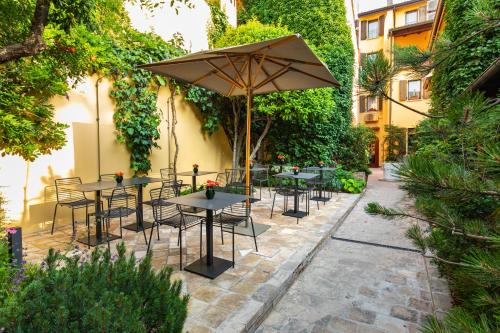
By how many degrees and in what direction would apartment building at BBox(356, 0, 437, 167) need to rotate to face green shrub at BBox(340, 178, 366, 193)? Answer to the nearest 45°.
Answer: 0° — it already faces it

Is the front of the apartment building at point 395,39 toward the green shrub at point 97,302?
yes

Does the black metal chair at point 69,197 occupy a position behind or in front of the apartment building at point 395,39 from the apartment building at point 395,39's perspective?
in front

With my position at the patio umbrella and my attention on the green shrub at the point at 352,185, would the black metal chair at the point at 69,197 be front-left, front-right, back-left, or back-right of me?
back-left

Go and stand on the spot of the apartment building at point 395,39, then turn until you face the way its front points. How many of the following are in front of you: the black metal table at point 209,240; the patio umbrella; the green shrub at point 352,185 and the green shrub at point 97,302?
4

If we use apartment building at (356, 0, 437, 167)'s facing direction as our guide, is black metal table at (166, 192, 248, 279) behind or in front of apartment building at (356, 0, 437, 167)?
in front

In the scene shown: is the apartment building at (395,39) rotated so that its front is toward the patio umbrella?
yes

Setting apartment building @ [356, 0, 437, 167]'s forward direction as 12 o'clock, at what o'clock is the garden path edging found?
The garden path edging is roughly at 12 o'clock from the apartment building.

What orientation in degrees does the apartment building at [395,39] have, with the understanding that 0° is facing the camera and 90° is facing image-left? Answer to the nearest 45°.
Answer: approximately 0°
